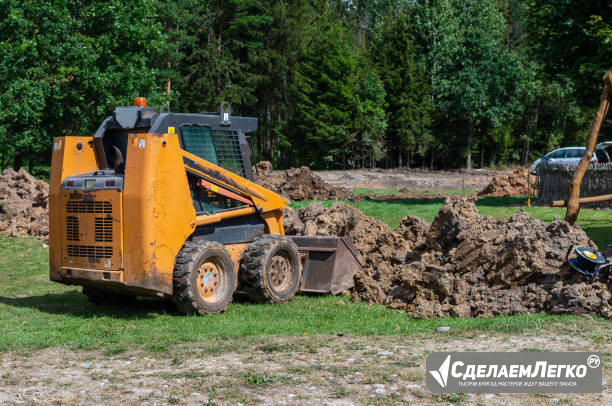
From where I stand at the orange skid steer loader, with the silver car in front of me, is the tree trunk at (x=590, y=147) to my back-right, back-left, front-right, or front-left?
front-right

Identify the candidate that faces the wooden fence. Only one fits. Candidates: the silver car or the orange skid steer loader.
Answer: the orange skid steer loader

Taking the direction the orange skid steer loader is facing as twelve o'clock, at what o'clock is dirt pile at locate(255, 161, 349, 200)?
The dirt pile is roughly at 11 o'clock from the orange skid steer loader.

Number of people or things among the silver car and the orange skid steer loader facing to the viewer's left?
1

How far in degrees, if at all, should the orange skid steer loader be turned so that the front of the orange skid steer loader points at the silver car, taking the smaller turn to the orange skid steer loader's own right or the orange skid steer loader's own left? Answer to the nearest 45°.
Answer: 0° — it already faces it

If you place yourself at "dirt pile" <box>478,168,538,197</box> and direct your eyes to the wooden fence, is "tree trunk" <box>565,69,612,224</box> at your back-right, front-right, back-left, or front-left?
front-right

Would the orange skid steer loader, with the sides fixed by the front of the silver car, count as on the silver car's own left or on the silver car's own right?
on the silver car's own left

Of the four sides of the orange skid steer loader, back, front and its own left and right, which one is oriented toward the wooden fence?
front

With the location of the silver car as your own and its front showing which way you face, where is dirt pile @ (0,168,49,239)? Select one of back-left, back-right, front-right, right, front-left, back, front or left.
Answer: front-left

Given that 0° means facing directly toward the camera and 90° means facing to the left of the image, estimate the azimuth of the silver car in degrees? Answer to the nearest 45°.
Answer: approximately 90°

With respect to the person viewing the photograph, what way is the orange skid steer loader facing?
facing away from the viewer and to the right of the viewer

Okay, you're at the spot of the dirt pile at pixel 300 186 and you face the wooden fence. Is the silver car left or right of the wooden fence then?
left

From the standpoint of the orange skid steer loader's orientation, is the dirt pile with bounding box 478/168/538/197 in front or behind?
in front

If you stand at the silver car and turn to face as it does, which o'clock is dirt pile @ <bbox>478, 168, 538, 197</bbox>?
The dirt pile is roughly at 10 o'clock from the silver car.
